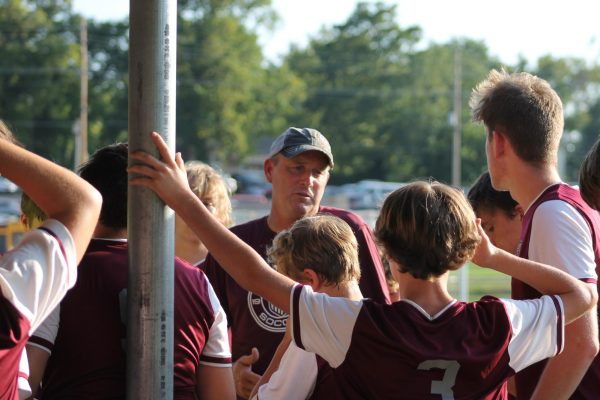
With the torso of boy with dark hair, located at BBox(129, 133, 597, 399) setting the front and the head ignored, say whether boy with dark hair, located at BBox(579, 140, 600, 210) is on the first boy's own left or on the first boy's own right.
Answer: on the first boy's own right

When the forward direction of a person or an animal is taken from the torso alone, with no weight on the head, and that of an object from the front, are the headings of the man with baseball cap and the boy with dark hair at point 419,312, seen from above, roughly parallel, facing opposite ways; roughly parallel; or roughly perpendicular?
roughly parallel, facing opposite ways

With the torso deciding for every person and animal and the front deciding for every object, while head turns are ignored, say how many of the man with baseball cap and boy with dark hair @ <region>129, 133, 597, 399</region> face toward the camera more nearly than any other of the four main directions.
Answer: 1

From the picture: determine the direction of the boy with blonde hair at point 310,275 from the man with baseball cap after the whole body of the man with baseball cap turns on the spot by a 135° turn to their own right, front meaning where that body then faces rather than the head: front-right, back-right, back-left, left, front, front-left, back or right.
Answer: back-left

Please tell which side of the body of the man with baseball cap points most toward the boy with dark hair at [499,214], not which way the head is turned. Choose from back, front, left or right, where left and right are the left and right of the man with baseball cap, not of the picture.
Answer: left

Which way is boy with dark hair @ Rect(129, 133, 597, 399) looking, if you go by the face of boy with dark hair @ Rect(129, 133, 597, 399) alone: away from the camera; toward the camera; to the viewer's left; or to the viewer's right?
away from the camera

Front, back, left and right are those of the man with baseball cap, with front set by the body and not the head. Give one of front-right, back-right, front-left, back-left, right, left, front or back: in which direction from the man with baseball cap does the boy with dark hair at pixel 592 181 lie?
front-left

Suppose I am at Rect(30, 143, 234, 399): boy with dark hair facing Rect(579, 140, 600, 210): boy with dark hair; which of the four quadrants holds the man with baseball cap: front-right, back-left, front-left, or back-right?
front-left

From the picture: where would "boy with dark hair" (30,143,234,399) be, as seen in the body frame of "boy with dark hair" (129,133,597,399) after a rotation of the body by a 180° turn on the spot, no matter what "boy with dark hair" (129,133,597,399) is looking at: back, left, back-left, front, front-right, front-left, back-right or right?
right

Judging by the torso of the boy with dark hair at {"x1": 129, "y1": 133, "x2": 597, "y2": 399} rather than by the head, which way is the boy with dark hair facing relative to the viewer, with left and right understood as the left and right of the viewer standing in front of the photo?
facing away from the viewer

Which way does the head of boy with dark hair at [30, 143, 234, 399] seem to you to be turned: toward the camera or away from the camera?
away from the camera

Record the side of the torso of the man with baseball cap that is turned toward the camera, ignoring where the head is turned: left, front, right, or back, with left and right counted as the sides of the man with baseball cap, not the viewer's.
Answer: front

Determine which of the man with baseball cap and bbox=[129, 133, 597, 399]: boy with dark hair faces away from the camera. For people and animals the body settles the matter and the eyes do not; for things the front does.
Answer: the boy with dark hair

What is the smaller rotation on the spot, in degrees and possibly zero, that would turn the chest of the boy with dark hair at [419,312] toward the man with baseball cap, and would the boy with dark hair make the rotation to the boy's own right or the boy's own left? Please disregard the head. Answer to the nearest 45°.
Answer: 0° — they already face them
